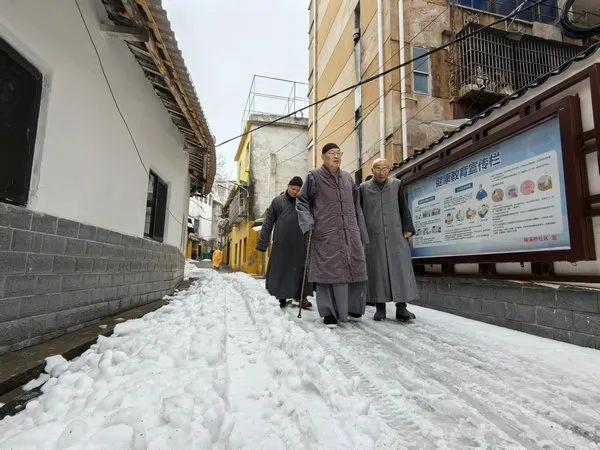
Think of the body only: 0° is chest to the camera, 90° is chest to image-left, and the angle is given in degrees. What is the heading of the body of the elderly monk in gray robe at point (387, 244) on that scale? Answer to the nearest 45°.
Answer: approximately 0°

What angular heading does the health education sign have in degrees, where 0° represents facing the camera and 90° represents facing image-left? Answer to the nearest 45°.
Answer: approximately 45°

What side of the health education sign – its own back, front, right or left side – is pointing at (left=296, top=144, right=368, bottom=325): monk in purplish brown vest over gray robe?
front

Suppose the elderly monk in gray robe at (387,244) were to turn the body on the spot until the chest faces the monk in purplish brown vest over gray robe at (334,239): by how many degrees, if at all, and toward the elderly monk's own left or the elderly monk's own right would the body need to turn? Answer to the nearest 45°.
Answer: approximately 45° to the elderly monk's own right

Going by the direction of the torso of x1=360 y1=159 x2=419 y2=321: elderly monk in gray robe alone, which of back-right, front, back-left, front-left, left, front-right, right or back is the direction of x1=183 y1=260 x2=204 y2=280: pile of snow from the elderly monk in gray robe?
back-right

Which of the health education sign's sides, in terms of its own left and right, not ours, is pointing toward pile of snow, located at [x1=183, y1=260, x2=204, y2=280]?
right

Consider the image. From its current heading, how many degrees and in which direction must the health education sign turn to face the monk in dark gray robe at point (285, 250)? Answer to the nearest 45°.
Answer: approximately 45° to its right
